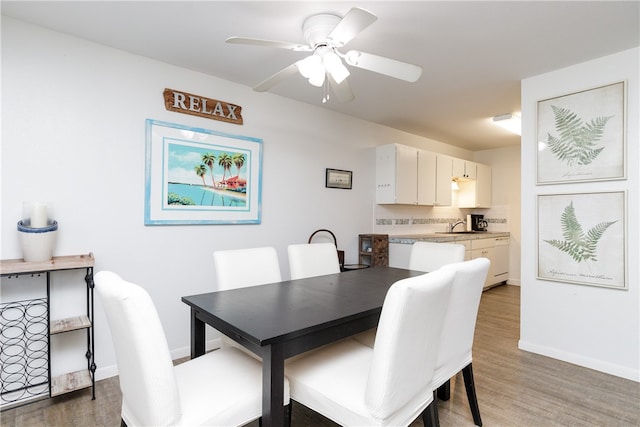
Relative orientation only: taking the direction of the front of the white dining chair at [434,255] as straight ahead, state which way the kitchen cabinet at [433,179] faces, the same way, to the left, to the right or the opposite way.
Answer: to the left

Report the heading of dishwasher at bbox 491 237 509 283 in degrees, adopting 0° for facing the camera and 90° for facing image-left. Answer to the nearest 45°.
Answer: approximately 315°

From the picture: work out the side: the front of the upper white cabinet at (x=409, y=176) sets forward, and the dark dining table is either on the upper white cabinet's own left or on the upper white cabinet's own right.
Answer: on the upper white cabinet's own right

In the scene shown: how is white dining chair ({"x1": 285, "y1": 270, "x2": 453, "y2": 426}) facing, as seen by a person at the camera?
facing away from the viewer and to the left of the viewer

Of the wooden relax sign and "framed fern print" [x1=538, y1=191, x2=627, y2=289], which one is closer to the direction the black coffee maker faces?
the framed fern print

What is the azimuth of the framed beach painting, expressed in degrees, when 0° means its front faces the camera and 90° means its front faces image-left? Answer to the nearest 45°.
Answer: approximately 315°

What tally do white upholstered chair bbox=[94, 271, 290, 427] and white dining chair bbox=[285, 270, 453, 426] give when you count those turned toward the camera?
0

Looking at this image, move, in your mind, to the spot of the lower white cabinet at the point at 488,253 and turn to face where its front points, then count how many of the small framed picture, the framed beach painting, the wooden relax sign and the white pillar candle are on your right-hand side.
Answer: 4

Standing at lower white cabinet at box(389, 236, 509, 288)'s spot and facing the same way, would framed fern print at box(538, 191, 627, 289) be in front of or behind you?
in front

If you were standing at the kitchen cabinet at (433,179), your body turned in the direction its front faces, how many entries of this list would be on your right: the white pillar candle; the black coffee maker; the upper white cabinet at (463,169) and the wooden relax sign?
2

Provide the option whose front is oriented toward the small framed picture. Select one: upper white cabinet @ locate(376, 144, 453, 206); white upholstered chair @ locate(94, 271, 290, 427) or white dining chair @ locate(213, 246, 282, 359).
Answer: the white upholstered chair

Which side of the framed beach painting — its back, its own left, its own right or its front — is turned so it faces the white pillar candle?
right
